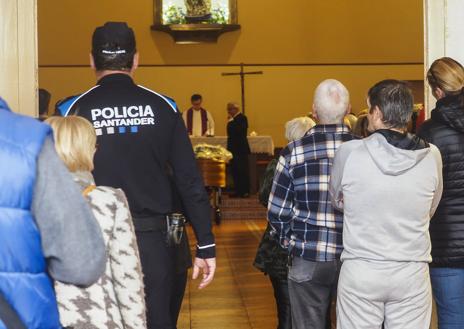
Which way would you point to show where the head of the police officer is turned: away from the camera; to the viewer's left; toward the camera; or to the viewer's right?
away from the camera

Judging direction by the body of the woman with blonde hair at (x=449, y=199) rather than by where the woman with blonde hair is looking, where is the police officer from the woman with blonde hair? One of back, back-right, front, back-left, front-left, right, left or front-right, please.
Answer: left

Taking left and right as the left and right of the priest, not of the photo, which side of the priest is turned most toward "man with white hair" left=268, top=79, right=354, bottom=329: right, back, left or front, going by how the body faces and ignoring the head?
front

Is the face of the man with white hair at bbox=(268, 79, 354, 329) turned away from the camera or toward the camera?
away from the camera

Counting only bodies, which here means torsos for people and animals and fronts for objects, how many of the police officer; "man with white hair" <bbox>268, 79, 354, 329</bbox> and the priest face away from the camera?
2

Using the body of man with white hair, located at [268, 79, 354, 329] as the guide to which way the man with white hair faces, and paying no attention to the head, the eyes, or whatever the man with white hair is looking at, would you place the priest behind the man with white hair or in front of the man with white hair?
in front

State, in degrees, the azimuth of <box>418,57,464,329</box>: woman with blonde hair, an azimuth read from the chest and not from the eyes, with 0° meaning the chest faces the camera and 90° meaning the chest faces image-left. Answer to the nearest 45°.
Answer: approximately 135°

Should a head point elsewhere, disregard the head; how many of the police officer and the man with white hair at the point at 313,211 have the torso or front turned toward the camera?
0

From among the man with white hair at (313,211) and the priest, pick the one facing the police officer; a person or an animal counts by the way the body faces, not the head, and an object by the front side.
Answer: the priest

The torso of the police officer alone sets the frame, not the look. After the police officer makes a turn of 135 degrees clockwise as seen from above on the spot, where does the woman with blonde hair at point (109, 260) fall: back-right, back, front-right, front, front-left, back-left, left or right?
front-right

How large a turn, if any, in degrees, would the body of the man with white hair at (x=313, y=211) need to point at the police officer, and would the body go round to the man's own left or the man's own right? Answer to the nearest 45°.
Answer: approximately 135° to the man's own left

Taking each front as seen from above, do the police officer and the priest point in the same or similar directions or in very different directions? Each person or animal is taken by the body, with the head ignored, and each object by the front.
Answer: very different directions

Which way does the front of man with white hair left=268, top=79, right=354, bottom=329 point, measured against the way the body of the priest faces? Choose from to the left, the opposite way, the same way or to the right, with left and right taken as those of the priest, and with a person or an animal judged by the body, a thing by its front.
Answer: the opposite way

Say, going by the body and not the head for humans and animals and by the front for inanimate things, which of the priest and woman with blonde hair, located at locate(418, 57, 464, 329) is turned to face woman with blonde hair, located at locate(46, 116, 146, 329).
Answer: the priest

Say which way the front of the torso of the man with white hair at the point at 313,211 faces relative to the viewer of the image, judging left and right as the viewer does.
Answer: facing away from the viewer

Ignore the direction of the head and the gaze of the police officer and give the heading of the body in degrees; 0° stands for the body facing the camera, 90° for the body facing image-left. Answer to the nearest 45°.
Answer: approximately 180°

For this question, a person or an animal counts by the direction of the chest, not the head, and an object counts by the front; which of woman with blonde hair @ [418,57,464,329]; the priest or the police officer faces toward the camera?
the priest

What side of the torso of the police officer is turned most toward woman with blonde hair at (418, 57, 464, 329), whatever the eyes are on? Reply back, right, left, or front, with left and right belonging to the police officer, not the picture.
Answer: right
